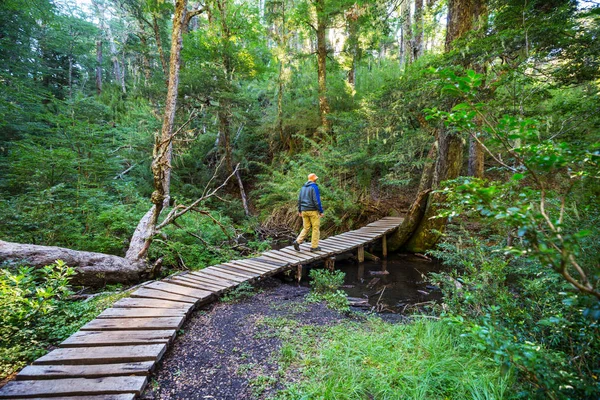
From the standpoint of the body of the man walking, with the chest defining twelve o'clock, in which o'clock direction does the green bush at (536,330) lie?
The green bush is roughly at 4 o'clock from the man walking.

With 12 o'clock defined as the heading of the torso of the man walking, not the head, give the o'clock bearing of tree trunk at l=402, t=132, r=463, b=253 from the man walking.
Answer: The tree trunk is roughly at 1 o'clock from the man walking.

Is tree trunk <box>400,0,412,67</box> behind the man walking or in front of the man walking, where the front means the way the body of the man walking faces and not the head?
in front

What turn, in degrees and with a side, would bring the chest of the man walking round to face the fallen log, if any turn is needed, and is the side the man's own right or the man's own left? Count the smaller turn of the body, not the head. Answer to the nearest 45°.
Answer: approximately 180°

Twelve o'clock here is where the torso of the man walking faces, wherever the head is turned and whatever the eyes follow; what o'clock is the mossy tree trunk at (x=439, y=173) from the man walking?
The mossy tree trunk is roughly at 1 o'clock from the man walking.

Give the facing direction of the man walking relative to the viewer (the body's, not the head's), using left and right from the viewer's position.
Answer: facing away from the viewer and to the right of the viewer

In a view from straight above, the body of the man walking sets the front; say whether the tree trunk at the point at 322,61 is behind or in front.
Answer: in front

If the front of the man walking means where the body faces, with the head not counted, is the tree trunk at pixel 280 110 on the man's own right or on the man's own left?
on the man's own left
